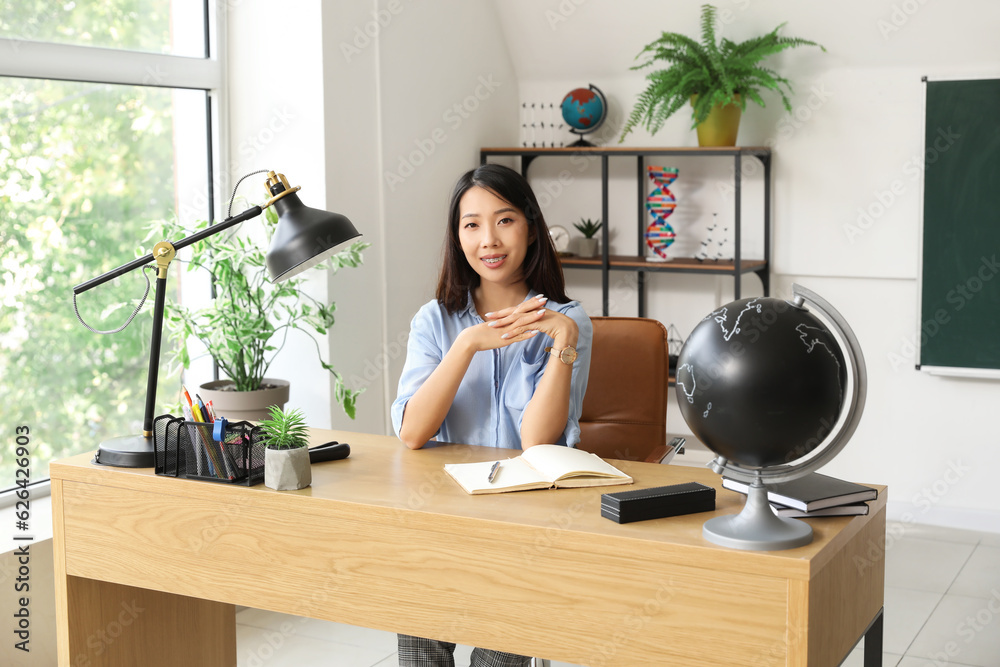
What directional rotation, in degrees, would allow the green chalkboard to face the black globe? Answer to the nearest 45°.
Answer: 0° — it already faces it

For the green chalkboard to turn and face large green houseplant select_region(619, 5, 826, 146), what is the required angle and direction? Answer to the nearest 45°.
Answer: approximately 90° to its right

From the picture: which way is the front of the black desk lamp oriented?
to the viewer's right

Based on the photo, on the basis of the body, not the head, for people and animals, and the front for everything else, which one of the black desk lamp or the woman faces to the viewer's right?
the black desk lamp

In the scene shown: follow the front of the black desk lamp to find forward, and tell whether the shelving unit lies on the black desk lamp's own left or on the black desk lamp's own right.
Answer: on the black desk lamp's own left

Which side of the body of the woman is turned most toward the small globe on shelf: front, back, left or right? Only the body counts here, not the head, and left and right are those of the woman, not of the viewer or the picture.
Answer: back

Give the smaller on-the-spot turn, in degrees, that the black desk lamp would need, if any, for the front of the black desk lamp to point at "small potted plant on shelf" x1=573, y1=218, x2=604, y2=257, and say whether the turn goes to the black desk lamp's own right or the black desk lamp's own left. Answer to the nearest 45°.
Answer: approximately 45° to the black desk lamp's own left

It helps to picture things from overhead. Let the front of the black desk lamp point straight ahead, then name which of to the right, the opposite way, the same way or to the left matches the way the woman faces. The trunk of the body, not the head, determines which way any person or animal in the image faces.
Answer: to the right

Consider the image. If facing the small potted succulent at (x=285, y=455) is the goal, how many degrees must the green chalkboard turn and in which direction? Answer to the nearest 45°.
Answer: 0° — it already faces it

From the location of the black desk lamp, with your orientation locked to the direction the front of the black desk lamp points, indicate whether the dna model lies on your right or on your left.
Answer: on your left
